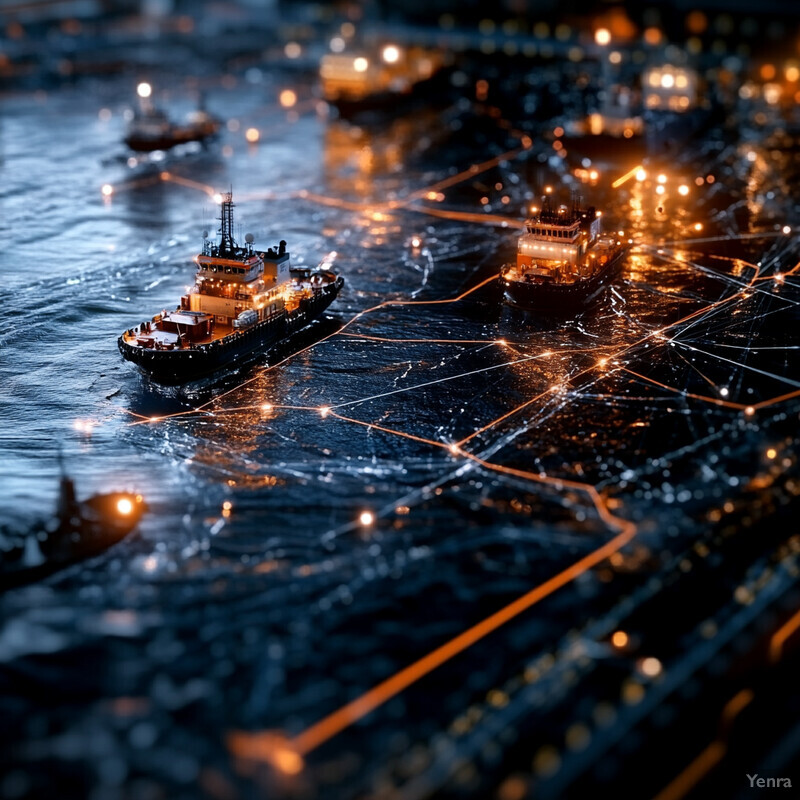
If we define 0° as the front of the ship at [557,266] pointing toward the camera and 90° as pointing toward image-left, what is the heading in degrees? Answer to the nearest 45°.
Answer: approximately 45°

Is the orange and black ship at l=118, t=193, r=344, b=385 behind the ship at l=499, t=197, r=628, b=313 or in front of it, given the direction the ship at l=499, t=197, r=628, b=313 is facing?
in front

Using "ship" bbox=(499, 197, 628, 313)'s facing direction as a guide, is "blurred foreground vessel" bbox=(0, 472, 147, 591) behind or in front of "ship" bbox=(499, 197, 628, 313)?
in front
